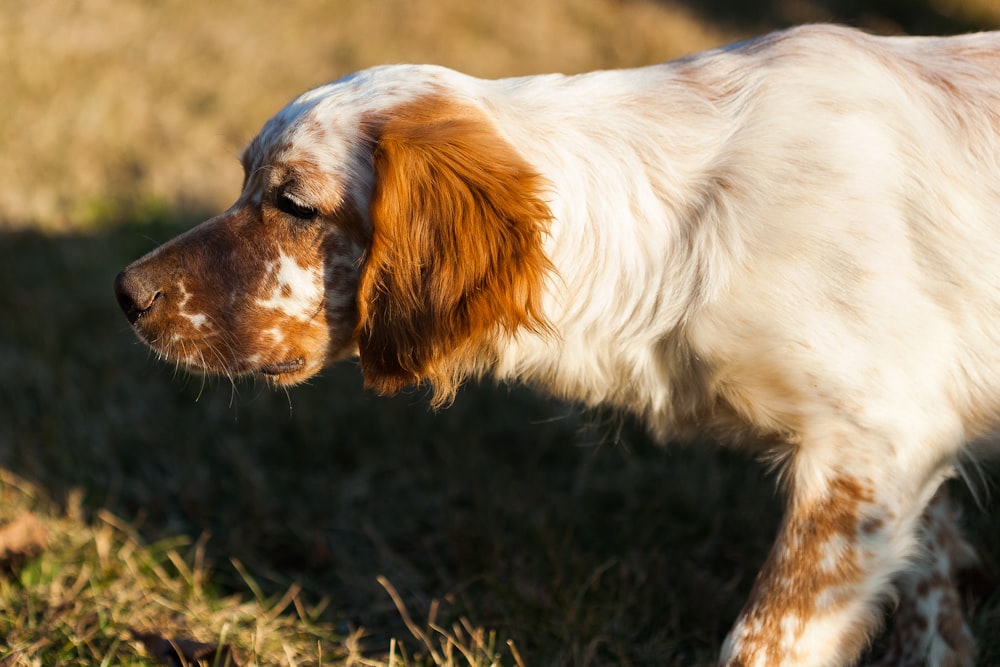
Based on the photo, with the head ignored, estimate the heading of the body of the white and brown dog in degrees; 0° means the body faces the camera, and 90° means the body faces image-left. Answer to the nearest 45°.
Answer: approximately 90°
